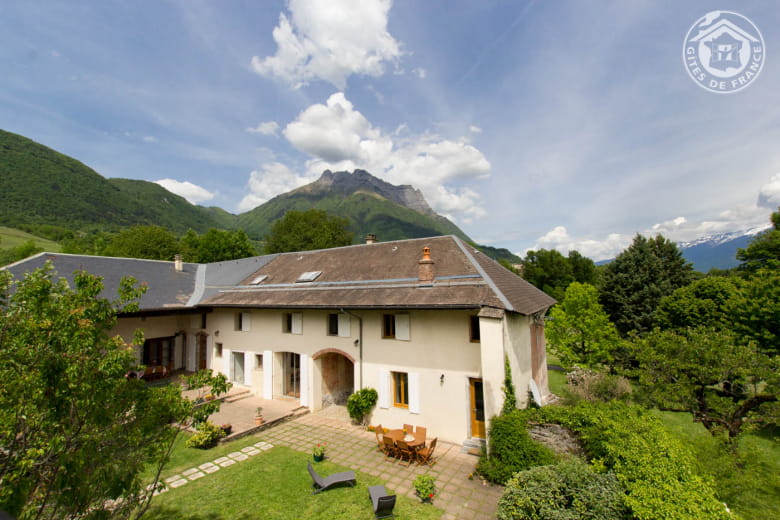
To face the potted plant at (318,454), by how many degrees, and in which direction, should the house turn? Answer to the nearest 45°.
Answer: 0° — it already faces it

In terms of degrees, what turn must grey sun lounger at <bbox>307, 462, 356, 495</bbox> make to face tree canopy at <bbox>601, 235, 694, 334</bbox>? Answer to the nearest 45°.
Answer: approximately 45° to its left

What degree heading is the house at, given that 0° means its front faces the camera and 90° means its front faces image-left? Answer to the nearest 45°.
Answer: approximately 45°

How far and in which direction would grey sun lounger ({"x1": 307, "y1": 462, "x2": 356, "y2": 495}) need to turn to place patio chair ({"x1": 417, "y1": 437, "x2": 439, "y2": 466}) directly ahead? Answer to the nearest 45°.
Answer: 0° — it already faces it

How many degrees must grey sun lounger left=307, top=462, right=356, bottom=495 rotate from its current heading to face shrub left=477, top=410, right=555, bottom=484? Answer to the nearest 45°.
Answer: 0° — it already faces it

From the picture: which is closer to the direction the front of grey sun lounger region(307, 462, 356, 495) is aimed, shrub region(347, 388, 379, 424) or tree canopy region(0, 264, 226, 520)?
the shrub

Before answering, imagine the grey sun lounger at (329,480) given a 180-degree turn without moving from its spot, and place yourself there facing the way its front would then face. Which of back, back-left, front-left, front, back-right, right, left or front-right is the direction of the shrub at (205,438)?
front-right

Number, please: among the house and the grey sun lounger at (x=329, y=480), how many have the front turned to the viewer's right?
1

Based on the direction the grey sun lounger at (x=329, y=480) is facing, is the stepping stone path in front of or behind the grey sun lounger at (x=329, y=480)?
behind

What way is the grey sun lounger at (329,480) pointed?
to the viewer's right

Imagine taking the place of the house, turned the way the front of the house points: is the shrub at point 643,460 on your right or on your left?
on your left

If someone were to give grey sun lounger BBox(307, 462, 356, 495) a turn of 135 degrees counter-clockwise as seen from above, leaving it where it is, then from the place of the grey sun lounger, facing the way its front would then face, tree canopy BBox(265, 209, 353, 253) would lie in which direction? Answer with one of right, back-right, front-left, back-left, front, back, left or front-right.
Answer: front-right
